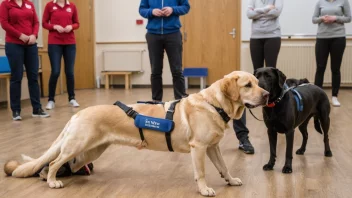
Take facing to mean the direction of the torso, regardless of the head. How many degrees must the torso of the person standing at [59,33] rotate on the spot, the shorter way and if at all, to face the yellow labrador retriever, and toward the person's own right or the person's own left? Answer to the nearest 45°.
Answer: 0° — they already face it

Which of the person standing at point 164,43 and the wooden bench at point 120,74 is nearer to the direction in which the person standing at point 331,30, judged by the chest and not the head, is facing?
the person standing

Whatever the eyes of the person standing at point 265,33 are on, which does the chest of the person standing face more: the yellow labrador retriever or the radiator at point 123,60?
the yellow labrador retriever

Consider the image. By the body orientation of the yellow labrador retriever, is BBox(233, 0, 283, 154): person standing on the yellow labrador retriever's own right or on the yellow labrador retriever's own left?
on the yellow labrador retriever's own left

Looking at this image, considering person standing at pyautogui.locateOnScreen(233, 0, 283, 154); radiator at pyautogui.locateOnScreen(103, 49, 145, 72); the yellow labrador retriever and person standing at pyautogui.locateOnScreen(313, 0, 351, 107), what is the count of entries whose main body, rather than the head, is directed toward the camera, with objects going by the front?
3

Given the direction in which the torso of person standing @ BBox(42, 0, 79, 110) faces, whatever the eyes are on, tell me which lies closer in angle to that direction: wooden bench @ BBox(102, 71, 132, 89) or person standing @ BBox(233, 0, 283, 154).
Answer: the person standing

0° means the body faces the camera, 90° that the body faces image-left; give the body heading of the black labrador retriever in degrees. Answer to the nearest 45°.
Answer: approximately 45°
